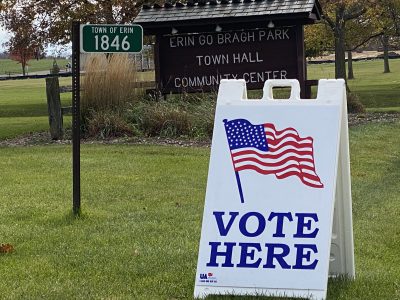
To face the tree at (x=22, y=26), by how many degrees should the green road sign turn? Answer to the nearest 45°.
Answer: approximately 180°

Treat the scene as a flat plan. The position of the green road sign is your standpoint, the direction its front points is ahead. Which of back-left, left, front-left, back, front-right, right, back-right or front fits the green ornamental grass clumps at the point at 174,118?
back

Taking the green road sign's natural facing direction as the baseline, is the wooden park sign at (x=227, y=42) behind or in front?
behind

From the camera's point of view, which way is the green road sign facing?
toward the camera

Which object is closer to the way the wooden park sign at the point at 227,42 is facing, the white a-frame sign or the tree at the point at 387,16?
the white a-frame sign

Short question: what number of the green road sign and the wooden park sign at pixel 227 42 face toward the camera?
2

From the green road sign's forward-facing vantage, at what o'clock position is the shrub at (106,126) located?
The shrub is roughly at 6 o'clock from the green road sign.

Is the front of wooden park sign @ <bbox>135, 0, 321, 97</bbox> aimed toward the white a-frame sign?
yes

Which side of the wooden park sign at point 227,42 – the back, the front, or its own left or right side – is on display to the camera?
front

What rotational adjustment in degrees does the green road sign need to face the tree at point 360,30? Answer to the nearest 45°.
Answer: approximately 180°

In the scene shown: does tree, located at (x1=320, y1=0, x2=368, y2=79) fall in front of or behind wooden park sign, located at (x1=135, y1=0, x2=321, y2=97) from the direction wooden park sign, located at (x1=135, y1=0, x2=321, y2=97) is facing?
behind

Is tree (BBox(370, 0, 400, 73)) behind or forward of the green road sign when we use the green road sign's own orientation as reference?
behind
